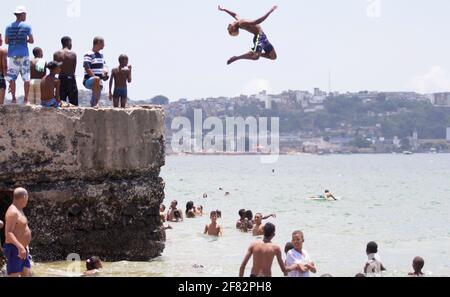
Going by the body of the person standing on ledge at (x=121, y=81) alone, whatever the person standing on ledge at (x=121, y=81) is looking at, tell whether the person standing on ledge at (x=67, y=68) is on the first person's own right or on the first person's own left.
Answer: on the first person's own left

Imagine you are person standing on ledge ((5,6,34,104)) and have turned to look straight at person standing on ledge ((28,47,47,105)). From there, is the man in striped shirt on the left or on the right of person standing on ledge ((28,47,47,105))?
right

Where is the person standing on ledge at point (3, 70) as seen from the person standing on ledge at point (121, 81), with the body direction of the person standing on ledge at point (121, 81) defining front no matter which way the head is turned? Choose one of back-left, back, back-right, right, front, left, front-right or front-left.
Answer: back-left

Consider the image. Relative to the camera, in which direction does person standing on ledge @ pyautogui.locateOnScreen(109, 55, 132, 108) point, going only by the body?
away from the camera

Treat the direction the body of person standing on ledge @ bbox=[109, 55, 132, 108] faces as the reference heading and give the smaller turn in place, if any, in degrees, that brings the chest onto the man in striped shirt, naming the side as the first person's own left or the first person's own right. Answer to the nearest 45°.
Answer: approximately 135° to the first person's own left
